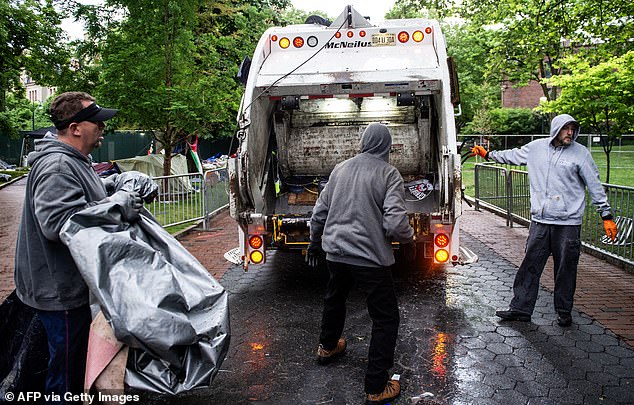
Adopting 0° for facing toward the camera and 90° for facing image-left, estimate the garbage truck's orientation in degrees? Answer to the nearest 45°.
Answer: approximately 180°

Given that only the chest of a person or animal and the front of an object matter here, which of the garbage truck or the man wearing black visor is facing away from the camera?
the garbage truck

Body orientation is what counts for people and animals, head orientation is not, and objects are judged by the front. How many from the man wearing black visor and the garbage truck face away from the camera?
1

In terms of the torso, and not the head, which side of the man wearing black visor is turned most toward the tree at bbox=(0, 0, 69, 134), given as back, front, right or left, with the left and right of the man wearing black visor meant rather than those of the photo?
left

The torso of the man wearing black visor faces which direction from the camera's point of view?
to the viewer's right

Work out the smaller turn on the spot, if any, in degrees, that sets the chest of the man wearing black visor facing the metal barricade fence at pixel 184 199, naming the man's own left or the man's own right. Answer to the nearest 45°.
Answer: approximately 90° to the man's own left

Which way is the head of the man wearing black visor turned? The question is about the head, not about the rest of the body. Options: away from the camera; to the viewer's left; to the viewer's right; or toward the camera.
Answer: to the viewer's right

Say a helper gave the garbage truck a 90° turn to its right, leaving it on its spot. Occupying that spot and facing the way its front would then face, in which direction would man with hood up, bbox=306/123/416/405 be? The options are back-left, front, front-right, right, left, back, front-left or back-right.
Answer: right
